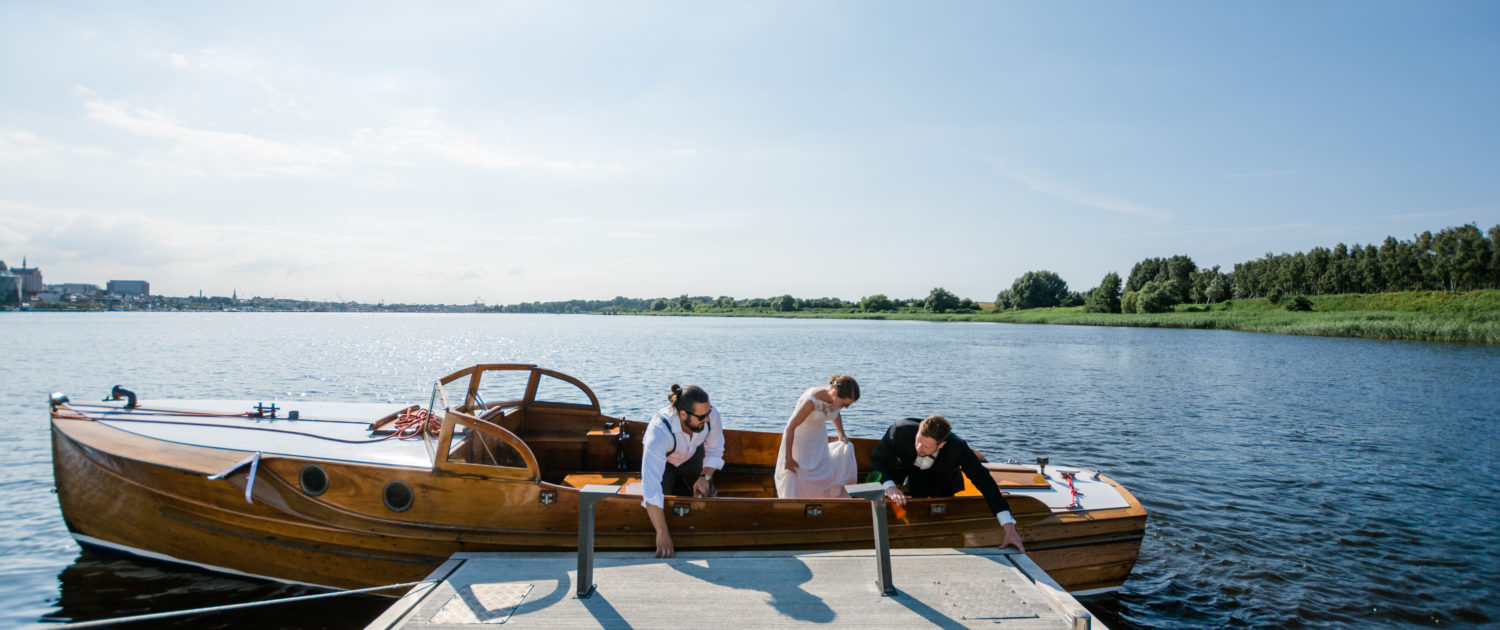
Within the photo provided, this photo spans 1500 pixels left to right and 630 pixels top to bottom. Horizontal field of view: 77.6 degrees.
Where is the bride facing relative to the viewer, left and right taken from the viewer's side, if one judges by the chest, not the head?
facing the viewer and to the right of the viewer

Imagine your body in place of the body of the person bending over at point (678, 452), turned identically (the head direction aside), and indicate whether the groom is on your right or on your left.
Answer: on your left

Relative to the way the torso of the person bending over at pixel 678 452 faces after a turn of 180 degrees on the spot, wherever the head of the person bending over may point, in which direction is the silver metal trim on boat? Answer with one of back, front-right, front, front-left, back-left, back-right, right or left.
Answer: front-left

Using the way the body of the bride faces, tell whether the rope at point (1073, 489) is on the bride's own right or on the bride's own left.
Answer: on the bride's own left

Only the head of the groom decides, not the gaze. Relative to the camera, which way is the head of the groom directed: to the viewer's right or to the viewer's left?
to the viewer's left

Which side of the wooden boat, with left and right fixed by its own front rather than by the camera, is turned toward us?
left

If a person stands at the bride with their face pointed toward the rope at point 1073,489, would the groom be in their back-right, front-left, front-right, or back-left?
front-right

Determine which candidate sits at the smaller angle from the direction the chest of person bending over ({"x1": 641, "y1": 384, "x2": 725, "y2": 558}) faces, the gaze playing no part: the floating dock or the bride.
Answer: the floating dock

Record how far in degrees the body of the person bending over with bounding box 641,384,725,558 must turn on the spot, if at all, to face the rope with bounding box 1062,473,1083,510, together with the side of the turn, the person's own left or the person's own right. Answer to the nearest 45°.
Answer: approximately 45° to the person's own left

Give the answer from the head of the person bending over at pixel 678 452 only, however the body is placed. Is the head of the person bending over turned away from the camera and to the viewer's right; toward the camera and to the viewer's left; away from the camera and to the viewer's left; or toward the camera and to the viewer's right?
toward the camera and to the viewer's right

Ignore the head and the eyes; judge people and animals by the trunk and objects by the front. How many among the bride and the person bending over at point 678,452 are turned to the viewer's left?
0
